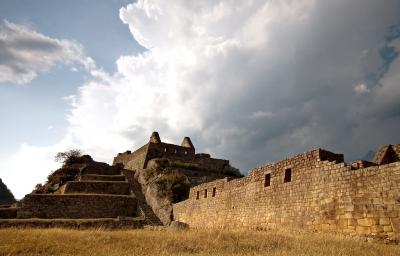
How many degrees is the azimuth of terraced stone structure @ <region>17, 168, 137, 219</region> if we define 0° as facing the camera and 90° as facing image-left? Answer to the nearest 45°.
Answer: approximately 0°

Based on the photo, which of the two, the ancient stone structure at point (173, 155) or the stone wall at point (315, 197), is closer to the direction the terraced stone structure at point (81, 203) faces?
the stone wall

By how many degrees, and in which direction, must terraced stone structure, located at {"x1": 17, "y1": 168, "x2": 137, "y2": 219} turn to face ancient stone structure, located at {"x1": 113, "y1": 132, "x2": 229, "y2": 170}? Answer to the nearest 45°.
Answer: approximately 135° to its left

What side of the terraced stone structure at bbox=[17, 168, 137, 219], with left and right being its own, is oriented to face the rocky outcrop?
left

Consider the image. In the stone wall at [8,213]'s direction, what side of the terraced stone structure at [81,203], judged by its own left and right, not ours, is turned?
right
